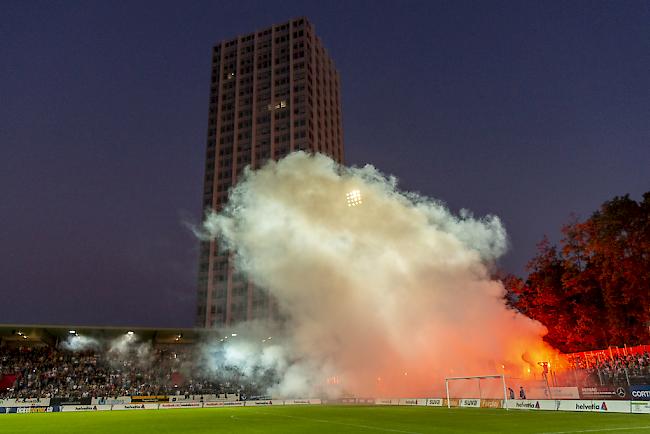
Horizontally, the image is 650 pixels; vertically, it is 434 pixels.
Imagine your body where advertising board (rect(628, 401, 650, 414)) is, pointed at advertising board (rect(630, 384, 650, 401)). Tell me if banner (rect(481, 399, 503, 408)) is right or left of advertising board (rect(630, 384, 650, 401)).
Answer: left

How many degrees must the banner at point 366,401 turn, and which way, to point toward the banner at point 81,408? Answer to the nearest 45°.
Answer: approximately 90° to its right

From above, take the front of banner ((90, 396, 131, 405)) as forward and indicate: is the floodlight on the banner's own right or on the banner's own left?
on the banner's own left

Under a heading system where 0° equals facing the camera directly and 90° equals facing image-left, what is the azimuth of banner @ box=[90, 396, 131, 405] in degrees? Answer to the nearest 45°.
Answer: approximately 0°

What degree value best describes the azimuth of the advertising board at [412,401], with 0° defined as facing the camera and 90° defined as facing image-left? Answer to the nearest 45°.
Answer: approximately 0°

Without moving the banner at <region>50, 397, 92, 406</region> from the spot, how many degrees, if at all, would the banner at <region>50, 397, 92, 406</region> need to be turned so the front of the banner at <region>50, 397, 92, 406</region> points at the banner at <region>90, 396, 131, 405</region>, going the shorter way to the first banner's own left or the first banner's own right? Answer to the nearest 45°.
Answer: approximately 90° to the first banner's own left

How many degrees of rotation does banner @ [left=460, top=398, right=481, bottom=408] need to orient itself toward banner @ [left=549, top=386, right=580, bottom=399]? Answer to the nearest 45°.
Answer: approximately 90° to its left
